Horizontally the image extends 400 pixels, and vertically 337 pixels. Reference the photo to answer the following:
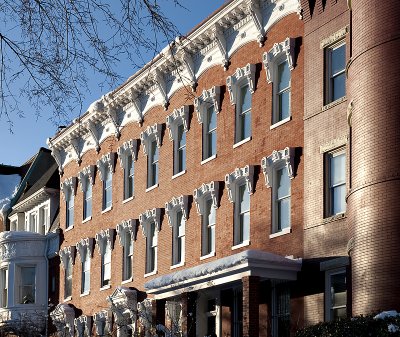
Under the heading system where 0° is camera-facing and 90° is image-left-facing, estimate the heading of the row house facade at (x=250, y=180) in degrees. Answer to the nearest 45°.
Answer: approximately 45°
